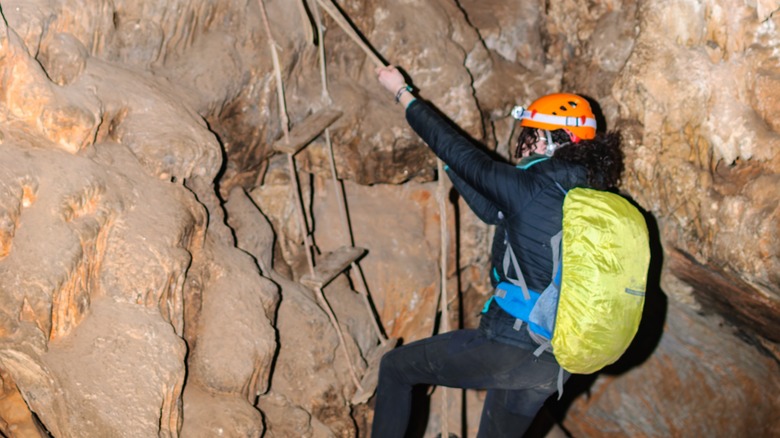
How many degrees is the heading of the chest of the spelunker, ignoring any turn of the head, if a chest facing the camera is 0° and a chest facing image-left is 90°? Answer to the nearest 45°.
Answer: approximately 90°
